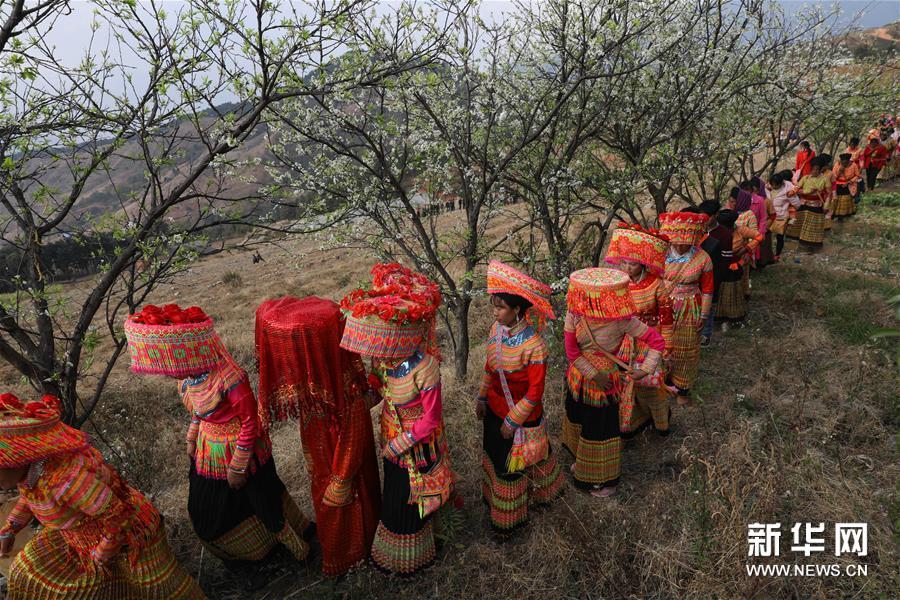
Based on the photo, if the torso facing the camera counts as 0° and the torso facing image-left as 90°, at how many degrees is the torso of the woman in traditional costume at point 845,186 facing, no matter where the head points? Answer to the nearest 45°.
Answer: approximately 45°

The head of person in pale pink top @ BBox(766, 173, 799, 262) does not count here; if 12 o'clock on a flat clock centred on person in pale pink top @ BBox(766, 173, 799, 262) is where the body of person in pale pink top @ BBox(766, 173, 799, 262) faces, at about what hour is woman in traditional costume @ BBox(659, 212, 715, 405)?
woman in traditional costume @ BBox(659, 212, 715, 405) is roughly at 11 o'clock from person in pale pink top @ BBox(766, 173, 799, 262).

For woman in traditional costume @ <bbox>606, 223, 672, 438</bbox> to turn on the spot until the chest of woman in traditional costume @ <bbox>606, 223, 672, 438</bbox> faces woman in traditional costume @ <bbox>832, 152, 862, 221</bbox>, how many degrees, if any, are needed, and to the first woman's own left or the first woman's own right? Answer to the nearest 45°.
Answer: approximately 180°

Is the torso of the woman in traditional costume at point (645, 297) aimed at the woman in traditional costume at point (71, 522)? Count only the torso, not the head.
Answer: yes

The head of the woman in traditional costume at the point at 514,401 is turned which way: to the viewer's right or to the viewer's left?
to the viewer's left

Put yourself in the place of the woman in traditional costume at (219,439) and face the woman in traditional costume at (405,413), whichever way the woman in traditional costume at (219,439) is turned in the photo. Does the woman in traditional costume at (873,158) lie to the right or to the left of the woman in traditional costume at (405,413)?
left
